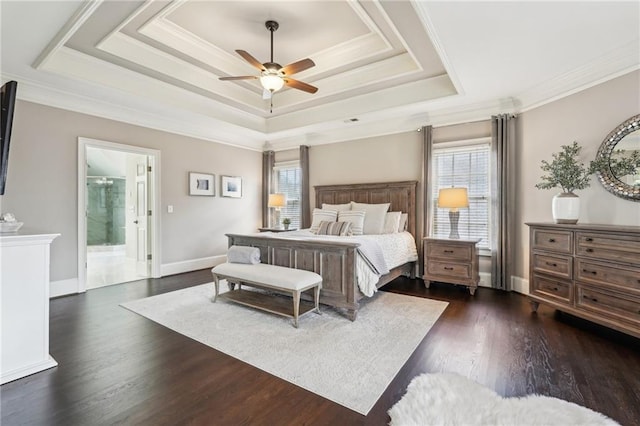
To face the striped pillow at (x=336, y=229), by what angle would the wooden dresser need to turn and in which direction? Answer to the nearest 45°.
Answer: approximately 45° to its right

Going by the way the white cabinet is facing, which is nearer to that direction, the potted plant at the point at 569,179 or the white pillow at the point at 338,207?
the potted plant

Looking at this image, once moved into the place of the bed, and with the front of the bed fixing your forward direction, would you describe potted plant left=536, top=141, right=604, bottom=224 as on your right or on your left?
on your left

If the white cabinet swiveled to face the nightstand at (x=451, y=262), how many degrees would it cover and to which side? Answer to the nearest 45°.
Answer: approximately 45° to its left

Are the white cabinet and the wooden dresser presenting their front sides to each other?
yes

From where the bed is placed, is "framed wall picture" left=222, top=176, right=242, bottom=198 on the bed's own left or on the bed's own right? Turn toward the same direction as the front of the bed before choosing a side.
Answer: on the bed's own right

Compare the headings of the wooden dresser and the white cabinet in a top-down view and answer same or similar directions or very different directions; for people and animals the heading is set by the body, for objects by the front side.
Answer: very different directions

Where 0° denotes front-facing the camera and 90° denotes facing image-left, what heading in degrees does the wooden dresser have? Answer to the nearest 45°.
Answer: approximately 45°

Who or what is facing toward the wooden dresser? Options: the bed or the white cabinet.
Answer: the white cabinet

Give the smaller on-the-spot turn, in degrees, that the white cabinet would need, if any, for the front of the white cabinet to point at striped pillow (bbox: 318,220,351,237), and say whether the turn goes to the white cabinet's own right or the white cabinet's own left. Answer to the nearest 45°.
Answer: approximately 45° to the white cabinet's own left

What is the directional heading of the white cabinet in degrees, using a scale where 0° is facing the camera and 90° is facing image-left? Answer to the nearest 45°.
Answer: approximately 315°
